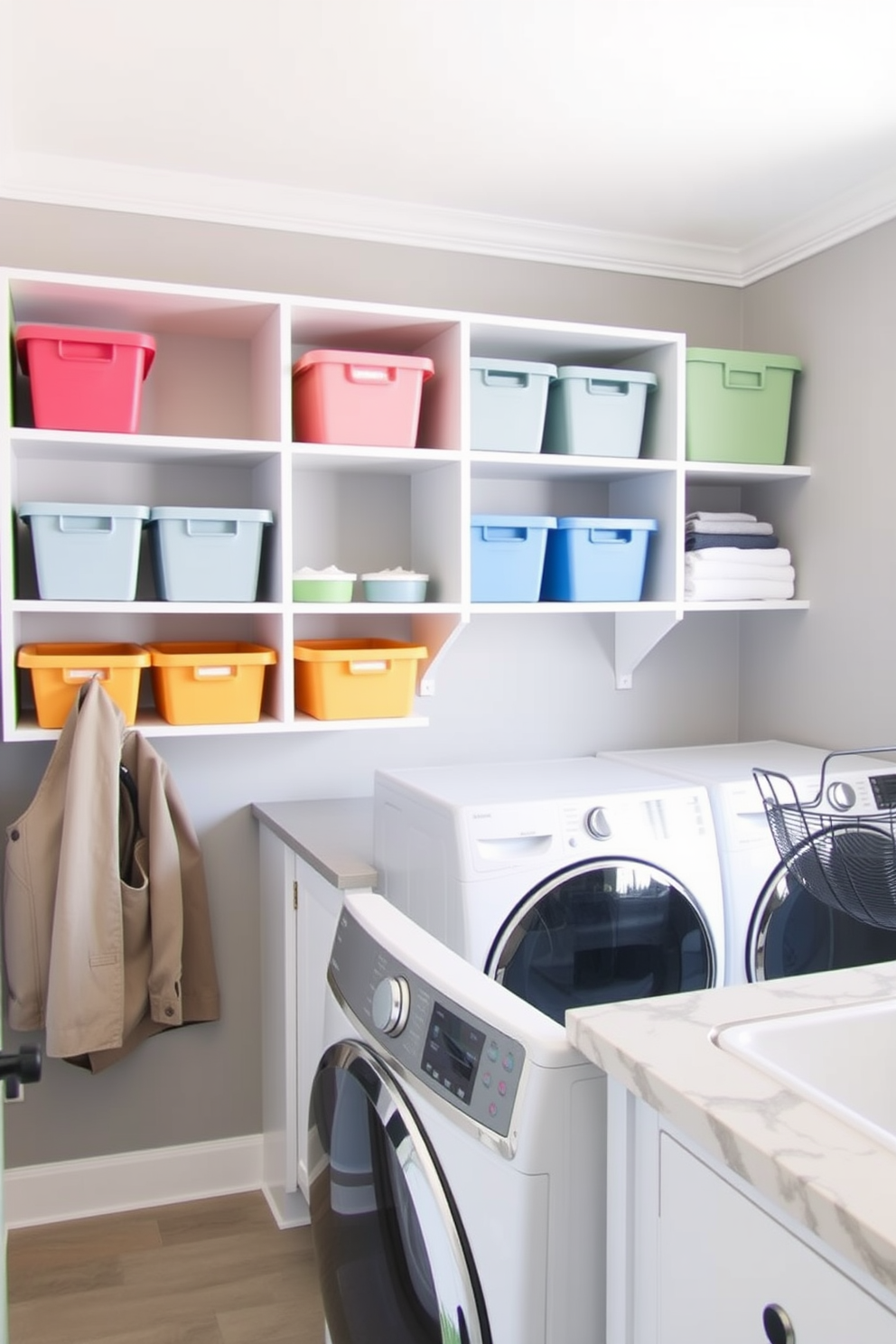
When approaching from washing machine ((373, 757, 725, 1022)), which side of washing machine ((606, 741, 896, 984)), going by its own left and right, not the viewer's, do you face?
right

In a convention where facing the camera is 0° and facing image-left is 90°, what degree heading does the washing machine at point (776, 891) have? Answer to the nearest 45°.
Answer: approximately 315°

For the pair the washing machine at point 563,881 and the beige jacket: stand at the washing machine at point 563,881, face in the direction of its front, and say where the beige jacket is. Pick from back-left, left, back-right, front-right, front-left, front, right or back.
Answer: back-right

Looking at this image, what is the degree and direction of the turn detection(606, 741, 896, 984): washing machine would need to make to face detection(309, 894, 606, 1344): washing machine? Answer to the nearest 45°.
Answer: approximately 45° to its right

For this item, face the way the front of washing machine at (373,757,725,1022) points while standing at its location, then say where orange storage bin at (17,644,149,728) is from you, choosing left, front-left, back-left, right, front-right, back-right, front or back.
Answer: back-right

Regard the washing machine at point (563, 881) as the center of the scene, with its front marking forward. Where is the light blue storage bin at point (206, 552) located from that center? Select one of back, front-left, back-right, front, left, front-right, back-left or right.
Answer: back-right

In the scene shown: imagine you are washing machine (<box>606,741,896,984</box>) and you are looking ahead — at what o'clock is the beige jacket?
The beige jacket is roughly at 4 o'clock from the washing machine.

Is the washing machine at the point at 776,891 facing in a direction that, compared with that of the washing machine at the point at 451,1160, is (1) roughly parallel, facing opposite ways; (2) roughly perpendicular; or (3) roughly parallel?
roughly perpendicular

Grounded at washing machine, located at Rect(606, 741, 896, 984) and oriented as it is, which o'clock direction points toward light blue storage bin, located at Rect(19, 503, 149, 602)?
The light blue storage bin is roughly at 4 o'clock from the washing machine.

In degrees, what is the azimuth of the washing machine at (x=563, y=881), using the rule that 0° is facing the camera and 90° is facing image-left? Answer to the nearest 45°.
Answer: approximately 315°
